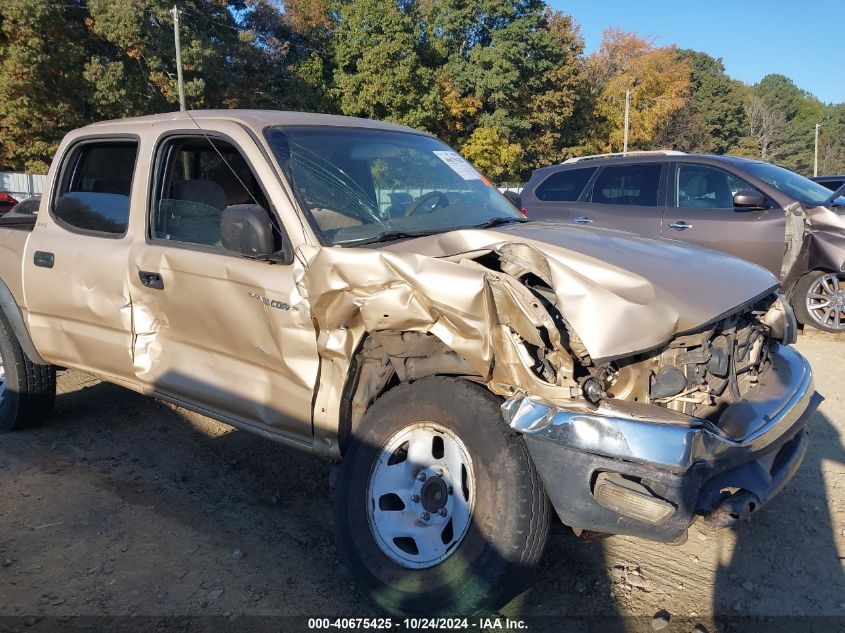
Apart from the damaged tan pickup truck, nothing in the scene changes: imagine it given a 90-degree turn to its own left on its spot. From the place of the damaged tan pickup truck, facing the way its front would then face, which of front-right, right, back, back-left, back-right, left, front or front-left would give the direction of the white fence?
left

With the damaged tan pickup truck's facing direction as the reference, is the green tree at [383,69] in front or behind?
behind

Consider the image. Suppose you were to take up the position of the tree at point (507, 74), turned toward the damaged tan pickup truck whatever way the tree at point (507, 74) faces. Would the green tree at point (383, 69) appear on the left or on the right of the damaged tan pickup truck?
right

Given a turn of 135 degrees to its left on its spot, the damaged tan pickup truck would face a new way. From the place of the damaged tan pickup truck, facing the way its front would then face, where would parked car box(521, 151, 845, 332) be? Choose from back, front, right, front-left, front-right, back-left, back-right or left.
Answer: front-right

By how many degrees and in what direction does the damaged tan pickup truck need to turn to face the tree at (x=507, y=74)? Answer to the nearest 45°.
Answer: approximately 135° to its left

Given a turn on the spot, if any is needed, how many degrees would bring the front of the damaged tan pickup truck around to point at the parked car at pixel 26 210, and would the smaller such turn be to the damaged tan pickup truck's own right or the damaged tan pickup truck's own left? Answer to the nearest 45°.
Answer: approximately 180°

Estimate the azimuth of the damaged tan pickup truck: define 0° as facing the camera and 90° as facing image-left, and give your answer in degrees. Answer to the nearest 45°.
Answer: approximately 315°

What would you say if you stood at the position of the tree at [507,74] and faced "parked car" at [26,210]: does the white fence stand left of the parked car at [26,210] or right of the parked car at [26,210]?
right

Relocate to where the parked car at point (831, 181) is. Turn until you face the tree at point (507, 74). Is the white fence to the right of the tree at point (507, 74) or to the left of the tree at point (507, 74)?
left

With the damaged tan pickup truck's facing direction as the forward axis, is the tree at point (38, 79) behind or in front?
behind

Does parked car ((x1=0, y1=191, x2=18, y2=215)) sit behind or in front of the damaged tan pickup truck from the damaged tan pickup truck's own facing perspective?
behind

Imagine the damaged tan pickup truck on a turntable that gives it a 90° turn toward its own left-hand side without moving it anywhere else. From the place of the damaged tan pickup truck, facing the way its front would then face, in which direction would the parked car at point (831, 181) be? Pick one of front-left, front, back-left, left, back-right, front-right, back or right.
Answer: front
